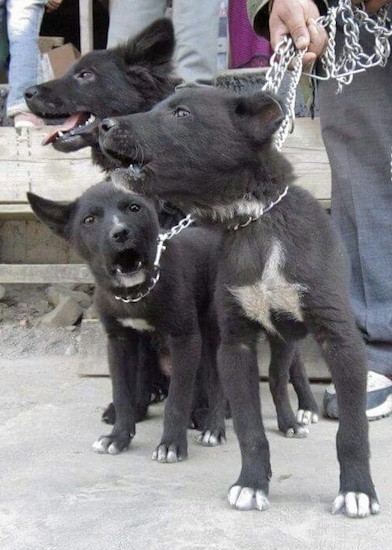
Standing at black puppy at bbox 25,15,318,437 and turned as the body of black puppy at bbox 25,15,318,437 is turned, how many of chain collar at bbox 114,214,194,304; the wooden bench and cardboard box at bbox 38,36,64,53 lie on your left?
1

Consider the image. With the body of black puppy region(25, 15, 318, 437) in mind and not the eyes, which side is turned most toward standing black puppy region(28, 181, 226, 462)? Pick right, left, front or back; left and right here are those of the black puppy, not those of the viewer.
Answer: left

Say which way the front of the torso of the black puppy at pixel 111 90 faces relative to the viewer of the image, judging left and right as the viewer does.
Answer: facing to the left of the viewer

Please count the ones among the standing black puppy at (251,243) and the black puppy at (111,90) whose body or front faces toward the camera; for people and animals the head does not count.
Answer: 1

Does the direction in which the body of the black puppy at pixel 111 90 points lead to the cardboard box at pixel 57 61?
no

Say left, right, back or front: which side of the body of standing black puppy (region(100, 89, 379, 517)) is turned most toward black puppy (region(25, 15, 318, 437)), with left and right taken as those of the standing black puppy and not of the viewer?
back

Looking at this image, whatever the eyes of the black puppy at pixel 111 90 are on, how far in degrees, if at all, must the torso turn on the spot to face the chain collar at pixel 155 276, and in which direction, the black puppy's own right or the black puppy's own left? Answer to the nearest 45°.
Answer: approximately 90° to the black puppy's own left

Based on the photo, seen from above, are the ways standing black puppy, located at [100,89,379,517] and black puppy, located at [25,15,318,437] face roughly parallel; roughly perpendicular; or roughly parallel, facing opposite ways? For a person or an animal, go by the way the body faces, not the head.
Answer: roughly perpendicular

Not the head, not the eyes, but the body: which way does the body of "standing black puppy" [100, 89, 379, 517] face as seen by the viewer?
toward the camera

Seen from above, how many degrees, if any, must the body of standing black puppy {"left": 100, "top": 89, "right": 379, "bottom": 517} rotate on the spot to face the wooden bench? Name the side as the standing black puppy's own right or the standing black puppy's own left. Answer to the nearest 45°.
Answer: approximately 135° to the standing black puppy's own right

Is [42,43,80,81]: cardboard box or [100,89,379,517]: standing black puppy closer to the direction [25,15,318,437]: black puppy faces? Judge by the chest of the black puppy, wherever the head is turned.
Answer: the cardboard box
